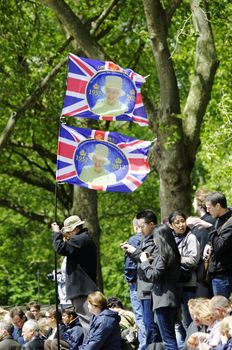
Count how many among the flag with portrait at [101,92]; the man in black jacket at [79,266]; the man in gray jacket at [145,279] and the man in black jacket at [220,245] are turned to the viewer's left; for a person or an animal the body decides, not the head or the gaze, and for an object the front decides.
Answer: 3

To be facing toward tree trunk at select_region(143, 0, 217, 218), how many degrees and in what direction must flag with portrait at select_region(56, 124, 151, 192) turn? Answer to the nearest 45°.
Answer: approximately 135° to its left

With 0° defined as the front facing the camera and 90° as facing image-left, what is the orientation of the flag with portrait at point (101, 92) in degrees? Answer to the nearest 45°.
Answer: approximately 0°

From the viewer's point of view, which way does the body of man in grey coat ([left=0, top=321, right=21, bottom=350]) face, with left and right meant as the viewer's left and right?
facing away from the viewer and to the left of the viewer

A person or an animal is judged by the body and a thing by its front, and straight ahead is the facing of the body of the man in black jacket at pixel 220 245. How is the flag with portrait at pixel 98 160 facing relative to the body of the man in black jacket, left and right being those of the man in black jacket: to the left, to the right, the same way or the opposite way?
to the left

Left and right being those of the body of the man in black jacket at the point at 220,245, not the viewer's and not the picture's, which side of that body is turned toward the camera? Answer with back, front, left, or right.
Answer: left

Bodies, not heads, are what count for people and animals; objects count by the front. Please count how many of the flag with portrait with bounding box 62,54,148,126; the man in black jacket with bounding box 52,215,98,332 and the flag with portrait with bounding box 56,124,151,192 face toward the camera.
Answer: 2

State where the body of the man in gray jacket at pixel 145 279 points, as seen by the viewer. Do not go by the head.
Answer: to the viewer's left

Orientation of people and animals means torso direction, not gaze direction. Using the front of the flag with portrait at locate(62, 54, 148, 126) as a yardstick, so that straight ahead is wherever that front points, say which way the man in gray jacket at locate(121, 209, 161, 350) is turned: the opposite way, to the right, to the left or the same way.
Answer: to the right

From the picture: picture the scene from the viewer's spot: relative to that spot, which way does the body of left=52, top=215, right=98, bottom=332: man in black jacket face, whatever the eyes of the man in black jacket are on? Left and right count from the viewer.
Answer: facing to the left of the viewer

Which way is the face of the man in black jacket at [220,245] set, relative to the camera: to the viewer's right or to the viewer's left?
to the viewer's left
